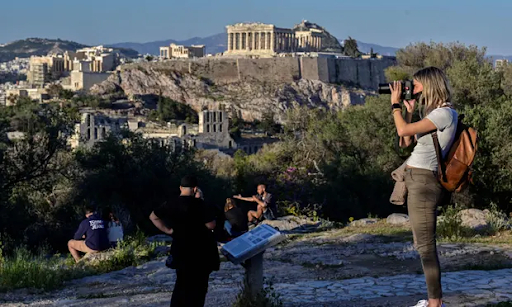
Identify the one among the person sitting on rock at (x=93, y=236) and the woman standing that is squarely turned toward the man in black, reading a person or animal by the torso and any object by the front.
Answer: the woman standing

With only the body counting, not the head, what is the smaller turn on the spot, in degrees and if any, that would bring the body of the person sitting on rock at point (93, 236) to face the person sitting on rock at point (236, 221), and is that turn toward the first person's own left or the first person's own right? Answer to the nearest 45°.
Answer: approximately 135° to the first person's own right

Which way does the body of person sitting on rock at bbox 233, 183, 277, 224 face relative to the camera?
to the viewer's left

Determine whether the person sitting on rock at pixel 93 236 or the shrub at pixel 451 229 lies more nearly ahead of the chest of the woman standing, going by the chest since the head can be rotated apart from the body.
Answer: the person sitting on rock

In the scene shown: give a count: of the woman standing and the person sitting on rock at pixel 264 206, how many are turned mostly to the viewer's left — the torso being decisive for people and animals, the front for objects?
2

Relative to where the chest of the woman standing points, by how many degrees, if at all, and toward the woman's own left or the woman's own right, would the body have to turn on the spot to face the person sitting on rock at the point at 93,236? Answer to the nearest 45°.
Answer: approximately 45° to the woman's own right

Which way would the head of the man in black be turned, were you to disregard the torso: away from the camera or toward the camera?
away from the camera

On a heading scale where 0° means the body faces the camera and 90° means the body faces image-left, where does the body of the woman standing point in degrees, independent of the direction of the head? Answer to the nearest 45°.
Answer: approximately 90°

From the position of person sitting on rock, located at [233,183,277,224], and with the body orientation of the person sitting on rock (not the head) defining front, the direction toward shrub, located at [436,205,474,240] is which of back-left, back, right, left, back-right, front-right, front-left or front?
back-left

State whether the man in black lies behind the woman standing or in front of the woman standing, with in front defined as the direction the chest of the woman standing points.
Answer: in front

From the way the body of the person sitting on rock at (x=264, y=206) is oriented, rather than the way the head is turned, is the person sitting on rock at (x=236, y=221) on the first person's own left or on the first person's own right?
on the first person's own left

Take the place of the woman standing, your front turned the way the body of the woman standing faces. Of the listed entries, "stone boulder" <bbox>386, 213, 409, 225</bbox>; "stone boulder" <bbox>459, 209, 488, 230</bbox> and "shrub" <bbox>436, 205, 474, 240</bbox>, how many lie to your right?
3

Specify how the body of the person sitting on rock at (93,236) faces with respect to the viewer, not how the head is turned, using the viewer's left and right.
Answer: facing away from the viewer and to the left of the viewer
